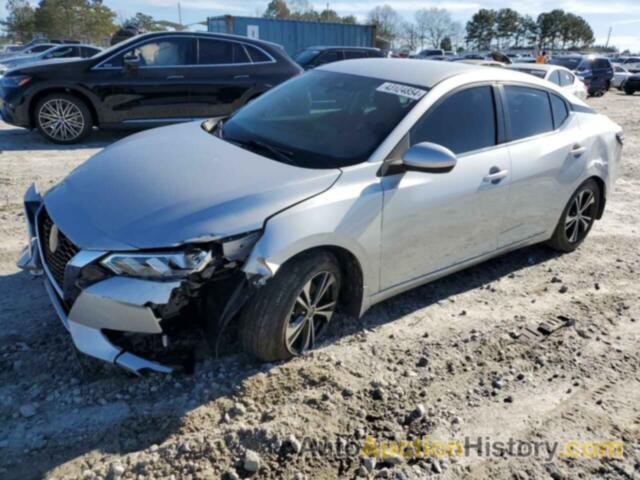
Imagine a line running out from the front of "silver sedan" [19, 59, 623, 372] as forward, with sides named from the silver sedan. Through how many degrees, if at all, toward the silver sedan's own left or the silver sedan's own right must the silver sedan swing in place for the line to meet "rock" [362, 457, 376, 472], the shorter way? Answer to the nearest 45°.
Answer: approximately 45° to the silver sedan's own left

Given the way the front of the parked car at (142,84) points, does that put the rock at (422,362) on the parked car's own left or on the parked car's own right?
on the parked car's own left

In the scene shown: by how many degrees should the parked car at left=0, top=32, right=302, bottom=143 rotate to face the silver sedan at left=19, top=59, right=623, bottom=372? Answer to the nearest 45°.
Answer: approximately 90° to its left

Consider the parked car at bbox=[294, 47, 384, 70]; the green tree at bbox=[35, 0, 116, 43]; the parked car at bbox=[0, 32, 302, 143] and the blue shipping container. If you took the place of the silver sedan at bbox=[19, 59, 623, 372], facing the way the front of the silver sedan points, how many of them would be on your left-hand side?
0

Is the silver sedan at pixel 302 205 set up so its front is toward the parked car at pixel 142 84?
no

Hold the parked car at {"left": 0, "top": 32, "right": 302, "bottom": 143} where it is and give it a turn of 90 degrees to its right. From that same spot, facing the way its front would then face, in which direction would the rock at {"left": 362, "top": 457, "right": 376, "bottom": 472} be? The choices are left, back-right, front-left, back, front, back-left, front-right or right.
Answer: back

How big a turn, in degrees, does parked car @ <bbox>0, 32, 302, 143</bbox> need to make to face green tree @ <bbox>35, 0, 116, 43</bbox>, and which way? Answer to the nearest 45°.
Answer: approximately 90° to its right

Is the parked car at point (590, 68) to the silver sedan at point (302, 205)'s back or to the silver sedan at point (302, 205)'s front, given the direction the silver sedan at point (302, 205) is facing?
to the back

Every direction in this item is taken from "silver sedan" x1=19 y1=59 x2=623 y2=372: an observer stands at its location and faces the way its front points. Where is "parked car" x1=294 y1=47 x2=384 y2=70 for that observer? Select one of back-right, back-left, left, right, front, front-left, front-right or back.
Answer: back-right

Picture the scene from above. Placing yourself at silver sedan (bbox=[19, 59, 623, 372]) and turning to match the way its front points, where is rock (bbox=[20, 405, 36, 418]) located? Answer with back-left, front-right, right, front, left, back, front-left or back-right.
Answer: front

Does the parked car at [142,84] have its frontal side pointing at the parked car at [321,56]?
no

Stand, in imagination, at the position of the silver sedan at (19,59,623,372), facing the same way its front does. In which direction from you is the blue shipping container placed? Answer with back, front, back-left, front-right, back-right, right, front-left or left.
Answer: back-right

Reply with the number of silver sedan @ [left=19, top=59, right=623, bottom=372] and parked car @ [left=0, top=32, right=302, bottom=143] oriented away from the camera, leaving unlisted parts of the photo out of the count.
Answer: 0

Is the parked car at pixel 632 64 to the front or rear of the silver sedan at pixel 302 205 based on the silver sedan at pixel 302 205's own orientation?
to the rear

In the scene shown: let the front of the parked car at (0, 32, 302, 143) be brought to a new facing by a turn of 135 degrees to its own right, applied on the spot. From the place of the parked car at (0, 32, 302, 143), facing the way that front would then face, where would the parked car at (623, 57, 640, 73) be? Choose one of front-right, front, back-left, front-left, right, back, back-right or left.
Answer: front

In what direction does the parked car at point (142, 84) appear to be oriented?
to the viewer's left

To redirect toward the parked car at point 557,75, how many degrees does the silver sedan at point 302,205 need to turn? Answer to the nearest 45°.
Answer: approximately 180°

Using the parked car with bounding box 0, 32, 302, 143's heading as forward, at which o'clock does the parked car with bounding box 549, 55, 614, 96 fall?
the parked car with bounding box 549, 55, 614, 96 is roughly at 5 o'clock from the parked car with bounding box 0, 32, 302, 143.
